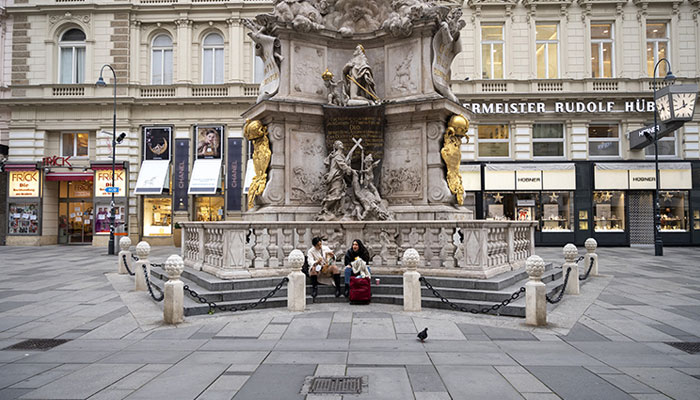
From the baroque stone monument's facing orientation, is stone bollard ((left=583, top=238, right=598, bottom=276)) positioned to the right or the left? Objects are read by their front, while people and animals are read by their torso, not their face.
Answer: on its left

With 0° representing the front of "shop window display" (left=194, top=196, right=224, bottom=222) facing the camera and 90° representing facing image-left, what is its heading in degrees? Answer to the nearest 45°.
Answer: approximately 0°

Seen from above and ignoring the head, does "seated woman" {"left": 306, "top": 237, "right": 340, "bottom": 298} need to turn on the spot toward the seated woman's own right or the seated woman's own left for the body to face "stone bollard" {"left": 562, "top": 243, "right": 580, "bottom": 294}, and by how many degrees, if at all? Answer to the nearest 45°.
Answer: approximately 90° to the seated woman's own left

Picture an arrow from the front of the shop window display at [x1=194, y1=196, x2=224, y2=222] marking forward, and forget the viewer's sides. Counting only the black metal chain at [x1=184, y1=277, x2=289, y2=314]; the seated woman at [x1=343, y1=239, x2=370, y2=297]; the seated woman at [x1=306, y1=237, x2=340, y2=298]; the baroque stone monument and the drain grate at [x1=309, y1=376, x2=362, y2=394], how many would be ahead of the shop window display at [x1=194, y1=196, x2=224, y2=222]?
5

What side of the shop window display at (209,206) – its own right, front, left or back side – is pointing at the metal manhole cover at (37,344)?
front

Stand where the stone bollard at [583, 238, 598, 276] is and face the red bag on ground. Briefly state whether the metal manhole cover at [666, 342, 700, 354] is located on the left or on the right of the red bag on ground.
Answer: left
